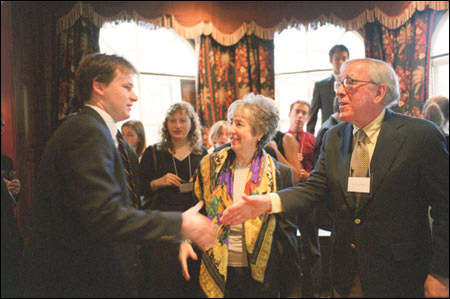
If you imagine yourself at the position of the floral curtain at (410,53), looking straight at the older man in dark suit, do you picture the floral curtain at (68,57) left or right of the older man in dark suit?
right

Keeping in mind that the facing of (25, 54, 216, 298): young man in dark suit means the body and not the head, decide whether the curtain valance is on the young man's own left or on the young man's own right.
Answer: on the young man's own left

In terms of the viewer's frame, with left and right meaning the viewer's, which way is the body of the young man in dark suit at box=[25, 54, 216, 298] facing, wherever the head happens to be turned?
facing to the right of the viewer

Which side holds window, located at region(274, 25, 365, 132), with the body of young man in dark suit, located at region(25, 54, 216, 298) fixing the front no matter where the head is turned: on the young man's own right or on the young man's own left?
on the young man's own left

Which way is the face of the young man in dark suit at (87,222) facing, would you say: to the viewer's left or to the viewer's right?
to the viewer's right

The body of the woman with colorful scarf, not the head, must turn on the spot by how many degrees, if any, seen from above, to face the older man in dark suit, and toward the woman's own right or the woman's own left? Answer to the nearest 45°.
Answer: approximately 90° to the woman's own left

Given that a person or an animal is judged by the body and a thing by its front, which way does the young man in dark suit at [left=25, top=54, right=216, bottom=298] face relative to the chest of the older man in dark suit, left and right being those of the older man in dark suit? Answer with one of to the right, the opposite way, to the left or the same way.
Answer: the opposite way

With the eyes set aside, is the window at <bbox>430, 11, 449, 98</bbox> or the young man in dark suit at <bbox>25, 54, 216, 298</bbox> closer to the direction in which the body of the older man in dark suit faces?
the young man in dark suit
